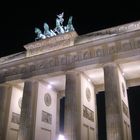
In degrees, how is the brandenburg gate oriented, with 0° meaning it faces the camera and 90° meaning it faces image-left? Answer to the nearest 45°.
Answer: approximately 45°
